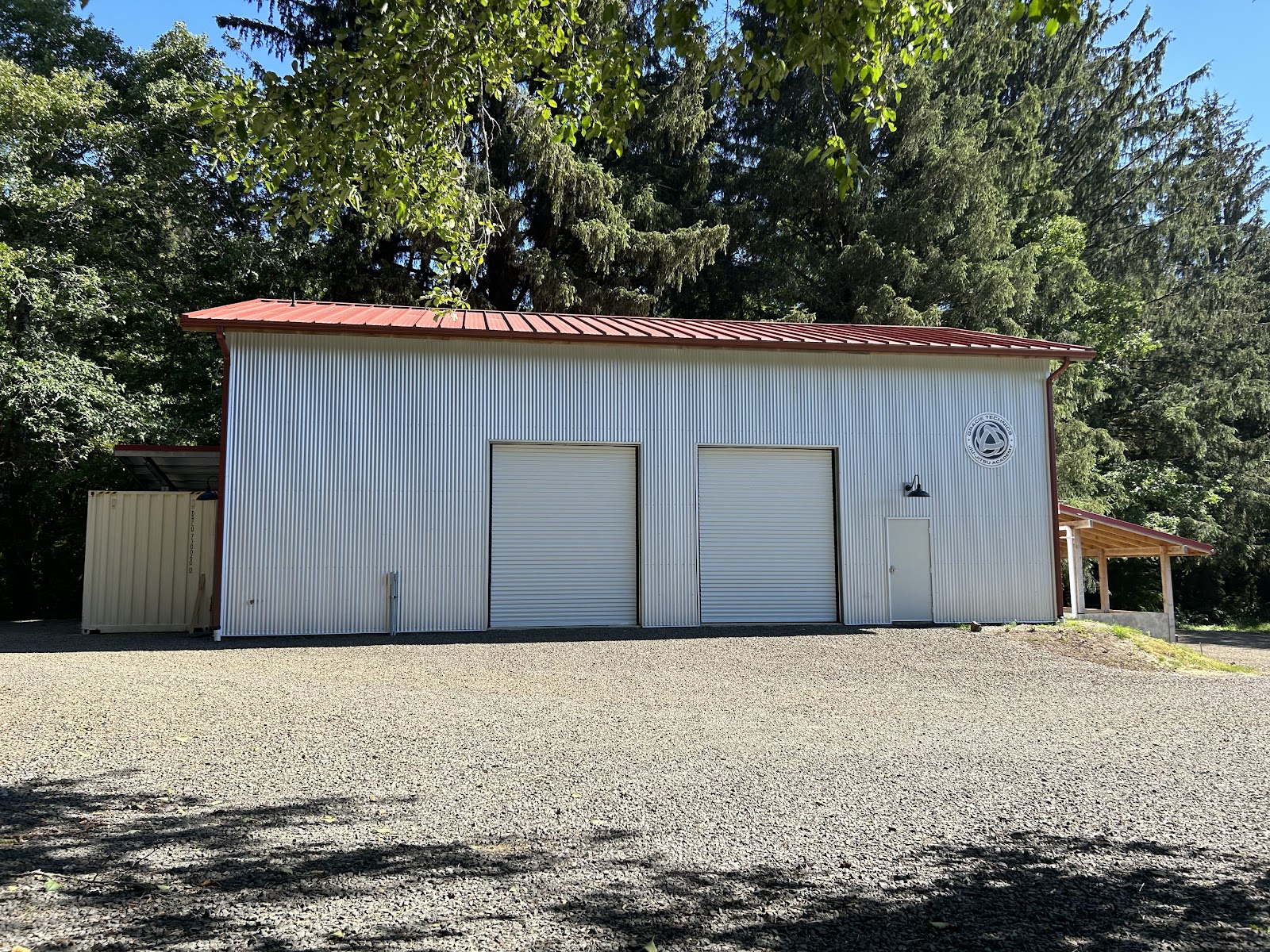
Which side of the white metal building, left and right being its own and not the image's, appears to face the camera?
front

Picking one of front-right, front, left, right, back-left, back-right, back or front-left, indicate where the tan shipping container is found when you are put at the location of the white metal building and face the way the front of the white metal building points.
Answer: right
